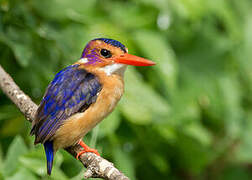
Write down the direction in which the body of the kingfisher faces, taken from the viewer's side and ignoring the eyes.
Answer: to the viewer's right

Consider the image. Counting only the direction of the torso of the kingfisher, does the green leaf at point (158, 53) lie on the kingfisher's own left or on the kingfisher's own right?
on the kingfisher's own left

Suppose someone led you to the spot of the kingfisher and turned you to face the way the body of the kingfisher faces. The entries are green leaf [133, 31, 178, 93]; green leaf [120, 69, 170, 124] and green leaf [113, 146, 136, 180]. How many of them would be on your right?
0

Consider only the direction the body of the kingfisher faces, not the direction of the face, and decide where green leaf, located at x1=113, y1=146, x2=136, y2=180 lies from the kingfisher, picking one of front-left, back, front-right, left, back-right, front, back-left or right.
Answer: front-left
